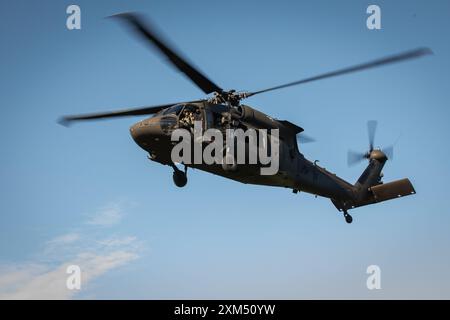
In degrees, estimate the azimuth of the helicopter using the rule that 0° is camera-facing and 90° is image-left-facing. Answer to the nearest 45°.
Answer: approximately 45°
